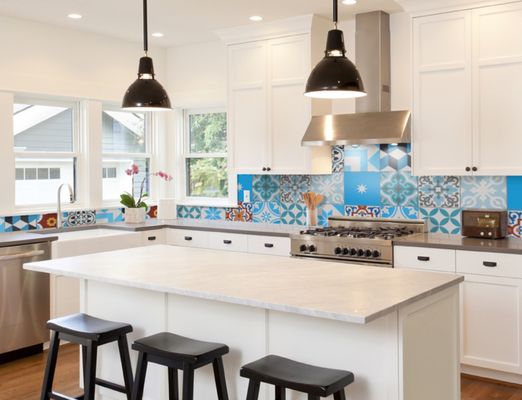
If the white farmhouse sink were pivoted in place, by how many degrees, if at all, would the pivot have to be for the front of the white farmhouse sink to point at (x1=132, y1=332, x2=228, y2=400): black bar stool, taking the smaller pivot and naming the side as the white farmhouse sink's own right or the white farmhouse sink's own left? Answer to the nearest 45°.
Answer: approximately 45° to the white farmhouse sink's own right

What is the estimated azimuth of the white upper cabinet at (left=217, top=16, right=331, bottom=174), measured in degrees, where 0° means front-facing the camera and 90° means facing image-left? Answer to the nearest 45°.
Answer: approximately 45°

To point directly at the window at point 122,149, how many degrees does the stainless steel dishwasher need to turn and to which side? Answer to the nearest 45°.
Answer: approximately 90° to its left

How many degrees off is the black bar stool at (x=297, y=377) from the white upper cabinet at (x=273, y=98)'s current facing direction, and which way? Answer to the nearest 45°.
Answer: approximately 45° to its left

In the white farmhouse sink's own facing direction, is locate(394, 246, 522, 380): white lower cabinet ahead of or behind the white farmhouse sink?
ahead

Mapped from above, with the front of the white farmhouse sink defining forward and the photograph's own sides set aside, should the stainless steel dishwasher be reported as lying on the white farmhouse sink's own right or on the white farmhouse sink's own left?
on the white farmhouse sink's own right

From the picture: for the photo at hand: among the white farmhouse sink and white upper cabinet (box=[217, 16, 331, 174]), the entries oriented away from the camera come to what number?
0

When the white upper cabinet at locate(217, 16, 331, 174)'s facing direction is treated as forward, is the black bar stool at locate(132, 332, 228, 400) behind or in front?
in front

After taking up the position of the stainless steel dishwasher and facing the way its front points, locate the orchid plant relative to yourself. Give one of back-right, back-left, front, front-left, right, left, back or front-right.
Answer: left

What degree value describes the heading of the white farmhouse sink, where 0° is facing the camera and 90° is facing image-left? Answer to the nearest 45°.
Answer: approximately 315°
